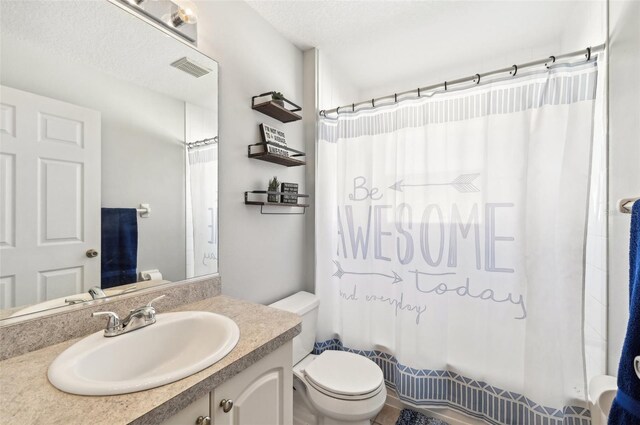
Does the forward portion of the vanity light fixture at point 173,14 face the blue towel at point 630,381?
yes

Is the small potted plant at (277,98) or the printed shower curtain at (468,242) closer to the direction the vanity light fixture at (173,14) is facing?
the printed shower curtain

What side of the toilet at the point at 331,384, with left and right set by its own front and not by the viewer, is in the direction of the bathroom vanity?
right

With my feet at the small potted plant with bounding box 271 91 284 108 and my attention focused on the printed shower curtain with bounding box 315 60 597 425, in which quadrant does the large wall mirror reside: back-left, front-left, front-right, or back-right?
back-right

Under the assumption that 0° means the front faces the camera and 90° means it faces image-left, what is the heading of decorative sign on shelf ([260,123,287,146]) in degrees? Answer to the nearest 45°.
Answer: approximately 315°

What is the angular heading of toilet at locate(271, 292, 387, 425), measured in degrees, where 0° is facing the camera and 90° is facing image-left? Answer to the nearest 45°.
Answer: approximately 315°

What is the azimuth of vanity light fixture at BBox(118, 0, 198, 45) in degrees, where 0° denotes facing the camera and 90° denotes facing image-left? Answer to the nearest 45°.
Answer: approximately 315°
